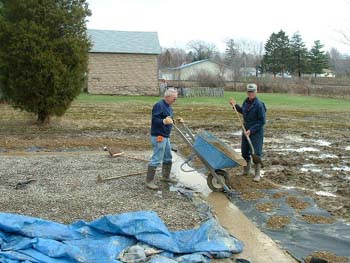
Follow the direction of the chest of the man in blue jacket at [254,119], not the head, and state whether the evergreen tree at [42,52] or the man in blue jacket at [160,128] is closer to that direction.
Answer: the man in blue jacket

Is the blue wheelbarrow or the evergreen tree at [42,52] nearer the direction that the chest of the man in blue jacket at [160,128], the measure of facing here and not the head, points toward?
the blue wheelbarrow

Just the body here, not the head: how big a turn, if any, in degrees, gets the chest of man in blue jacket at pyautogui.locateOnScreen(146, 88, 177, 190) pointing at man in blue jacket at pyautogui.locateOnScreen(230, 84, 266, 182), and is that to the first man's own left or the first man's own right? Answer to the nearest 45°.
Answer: approximately 45° to the first man's own left

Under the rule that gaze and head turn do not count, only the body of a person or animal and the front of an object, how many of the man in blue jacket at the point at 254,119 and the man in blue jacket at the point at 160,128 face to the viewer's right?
1

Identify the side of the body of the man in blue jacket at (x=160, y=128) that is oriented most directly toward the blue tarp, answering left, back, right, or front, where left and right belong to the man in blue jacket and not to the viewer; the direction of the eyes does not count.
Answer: right

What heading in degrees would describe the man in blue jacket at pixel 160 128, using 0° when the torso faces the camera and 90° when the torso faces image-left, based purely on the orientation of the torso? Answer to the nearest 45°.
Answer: approximately 270°

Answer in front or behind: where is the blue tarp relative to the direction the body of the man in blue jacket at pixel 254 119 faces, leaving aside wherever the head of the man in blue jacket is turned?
in front

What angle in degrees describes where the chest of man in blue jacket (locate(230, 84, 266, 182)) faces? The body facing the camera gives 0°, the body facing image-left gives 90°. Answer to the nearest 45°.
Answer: approximately 45°

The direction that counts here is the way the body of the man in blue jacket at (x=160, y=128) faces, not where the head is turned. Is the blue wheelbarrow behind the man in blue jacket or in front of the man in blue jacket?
in front

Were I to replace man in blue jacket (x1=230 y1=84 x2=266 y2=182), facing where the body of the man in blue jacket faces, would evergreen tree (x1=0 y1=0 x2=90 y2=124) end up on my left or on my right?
on my right
